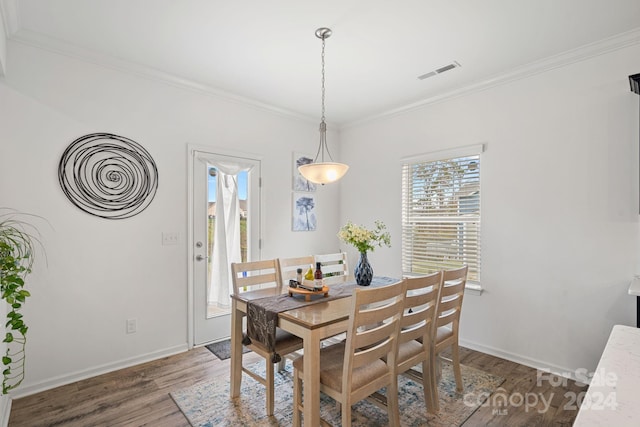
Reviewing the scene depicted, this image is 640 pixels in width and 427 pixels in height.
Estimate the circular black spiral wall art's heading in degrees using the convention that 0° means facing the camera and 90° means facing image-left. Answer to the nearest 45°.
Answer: approximately 315°

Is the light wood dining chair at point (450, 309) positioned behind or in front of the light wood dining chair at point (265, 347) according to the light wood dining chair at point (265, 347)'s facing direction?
in front

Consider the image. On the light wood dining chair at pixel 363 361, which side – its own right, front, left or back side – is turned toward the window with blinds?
right

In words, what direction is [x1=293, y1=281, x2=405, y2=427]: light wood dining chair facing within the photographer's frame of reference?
facing away from the viewer and to the left of the viewer

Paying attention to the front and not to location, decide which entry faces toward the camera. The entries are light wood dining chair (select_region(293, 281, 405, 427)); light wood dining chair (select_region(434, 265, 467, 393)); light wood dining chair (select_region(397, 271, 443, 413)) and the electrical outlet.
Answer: the electrical outlet

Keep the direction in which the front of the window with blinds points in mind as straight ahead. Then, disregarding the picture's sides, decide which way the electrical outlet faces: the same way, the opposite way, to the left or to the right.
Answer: to the left

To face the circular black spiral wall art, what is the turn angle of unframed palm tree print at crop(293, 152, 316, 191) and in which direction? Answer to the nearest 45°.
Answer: approximately 90° to its right

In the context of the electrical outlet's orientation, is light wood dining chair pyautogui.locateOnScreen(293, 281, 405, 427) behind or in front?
in front

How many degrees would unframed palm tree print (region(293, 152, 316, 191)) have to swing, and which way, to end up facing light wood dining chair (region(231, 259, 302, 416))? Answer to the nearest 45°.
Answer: approximately 45° to its right
